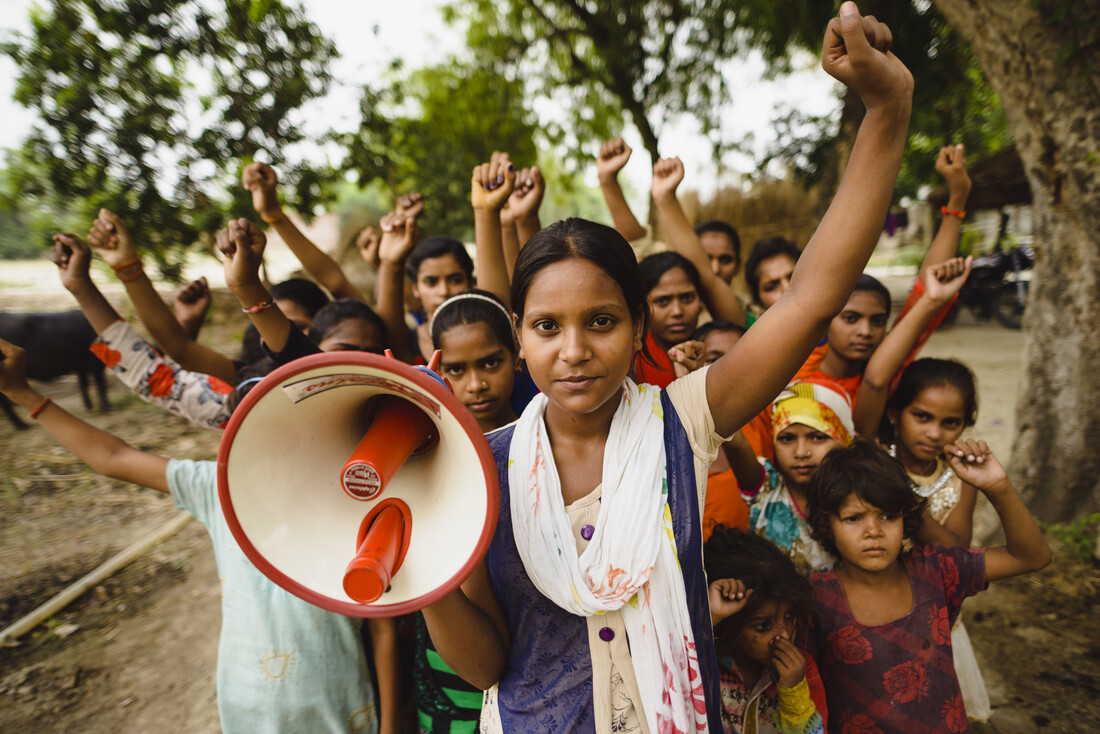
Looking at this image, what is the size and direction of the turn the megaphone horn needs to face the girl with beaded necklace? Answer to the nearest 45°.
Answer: approximately 90° to its left

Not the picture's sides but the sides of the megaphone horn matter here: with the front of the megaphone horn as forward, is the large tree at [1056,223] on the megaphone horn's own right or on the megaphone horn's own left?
on the megaphone horn's own left

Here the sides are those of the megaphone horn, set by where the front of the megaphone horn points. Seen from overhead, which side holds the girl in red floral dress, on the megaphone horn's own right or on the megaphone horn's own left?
on the megaphone horn's own left

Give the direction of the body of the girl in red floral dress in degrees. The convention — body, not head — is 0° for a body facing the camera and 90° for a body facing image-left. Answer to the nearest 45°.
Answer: approximately 0°

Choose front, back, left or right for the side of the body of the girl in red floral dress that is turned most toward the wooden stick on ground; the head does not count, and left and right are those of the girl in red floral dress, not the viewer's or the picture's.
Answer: right

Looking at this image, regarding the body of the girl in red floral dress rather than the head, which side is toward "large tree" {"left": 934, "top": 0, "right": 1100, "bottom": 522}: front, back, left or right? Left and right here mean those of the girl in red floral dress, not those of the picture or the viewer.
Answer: back

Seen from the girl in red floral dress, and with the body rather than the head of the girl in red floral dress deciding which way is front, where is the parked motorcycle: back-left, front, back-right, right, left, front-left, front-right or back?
back

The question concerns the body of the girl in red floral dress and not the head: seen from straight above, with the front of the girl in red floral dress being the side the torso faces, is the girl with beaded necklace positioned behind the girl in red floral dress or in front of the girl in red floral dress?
behind

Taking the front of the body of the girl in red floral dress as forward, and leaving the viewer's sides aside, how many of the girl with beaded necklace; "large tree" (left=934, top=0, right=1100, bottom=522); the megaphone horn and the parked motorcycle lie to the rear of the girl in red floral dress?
3

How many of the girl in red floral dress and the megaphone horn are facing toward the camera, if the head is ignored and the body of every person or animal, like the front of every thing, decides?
2
